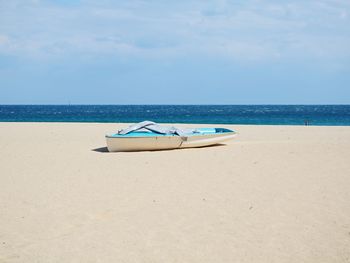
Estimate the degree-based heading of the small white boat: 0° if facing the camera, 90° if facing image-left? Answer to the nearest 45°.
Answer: approximately 270°
